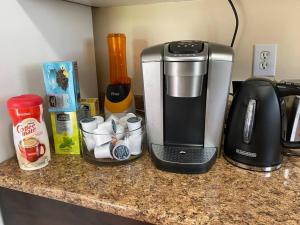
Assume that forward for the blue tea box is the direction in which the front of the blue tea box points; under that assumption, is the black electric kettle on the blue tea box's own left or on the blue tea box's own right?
on the blue tea box's own left
